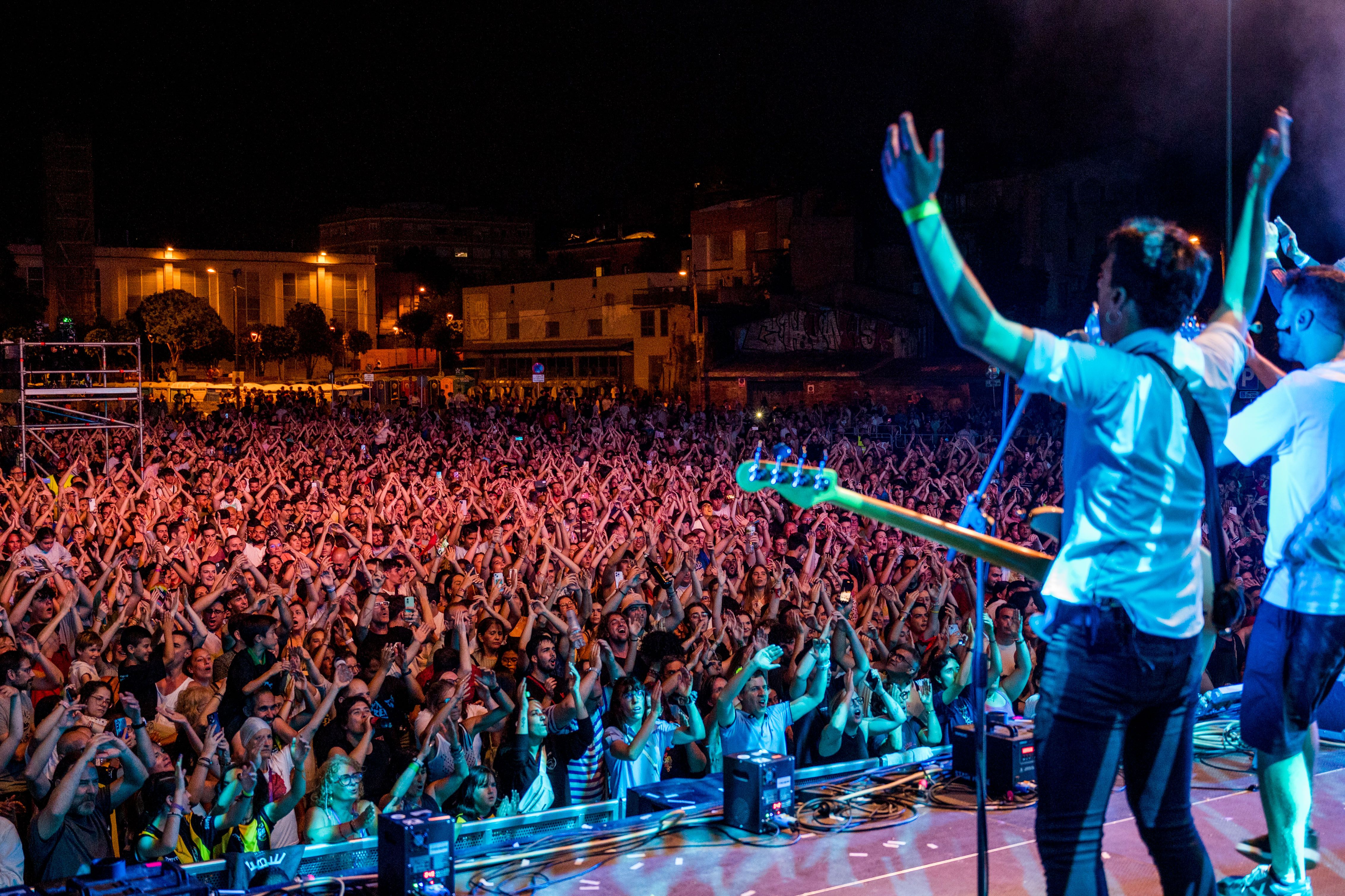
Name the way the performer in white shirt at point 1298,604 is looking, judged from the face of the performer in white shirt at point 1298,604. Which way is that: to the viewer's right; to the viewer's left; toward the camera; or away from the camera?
to the viewer's left

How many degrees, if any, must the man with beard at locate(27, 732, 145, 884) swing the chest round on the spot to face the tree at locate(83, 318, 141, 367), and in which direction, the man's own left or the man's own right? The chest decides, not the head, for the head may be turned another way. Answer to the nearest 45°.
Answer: approximately 135° to the man's own left

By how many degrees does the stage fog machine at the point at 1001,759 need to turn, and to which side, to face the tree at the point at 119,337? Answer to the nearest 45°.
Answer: approximately 180°

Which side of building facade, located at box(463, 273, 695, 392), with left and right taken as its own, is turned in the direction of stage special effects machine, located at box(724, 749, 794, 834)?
front

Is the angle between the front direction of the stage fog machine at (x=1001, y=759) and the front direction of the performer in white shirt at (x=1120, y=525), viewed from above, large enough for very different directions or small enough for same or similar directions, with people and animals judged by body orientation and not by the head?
very different directions

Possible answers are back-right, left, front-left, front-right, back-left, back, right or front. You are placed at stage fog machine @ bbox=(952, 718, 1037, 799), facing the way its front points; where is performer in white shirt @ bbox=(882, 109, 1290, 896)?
front-right

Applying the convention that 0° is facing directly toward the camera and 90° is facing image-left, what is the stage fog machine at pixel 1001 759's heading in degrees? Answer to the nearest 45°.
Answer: approximately 315°

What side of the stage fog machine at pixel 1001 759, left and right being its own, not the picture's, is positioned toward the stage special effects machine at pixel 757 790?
right

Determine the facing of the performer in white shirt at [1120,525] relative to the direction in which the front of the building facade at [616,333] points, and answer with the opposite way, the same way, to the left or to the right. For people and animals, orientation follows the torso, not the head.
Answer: the opposite way

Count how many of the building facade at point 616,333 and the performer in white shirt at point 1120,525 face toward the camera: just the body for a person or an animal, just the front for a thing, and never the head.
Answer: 1

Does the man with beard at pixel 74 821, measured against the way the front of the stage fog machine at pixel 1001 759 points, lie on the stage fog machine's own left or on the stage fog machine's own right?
on the stage fog machine's own right

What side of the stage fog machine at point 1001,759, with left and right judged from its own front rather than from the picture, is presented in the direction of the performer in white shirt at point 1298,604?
front

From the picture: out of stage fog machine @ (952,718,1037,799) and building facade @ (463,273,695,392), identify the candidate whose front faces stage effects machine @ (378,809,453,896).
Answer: the building facade
